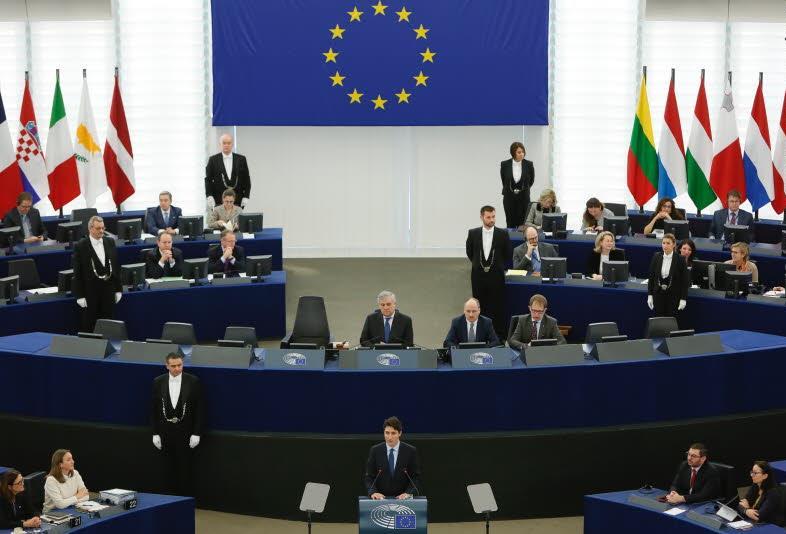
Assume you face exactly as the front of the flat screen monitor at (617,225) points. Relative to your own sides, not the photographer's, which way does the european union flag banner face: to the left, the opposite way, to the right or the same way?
the opposite way

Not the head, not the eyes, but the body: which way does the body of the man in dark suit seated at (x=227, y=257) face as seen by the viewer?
toward the camera

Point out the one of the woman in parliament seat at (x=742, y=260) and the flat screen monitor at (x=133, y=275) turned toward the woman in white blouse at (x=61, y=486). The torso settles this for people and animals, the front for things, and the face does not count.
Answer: the woman in parliament seat

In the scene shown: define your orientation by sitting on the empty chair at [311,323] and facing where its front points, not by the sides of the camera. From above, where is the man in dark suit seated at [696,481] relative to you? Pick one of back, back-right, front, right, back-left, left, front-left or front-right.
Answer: front-left

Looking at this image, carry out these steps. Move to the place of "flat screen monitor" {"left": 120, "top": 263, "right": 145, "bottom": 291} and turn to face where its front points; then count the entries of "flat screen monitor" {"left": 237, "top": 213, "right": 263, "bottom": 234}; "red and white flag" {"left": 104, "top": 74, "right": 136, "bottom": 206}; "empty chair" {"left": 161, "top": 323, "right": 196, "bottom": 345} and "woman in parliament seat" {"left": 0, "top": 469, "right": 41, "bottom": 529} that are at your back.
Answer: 2

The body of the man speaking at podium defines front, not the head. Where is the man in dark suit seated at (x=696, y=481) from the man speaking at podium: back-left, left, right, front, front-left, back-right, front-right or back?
left

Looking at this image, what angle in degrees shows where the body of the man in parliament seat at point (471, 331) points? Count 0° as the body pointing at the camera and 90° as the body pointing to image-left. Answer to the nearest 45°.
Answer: approximately 0°

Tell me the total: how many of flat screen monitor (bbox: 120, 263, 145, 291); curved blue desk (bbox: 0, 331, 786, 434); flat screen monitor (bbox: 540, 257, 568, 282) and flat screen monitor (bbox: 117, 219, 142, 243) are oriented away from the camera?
3

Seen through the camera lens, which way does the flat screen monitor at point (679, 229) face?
facing away from the viewer

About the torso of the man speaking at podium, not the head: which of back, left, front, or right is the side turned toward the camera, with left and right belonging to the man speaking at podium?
front

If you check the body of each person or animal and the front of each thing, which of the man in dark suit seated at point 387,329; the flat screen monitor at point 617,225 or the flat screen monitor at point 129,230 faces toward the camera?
the man in dark suit seated

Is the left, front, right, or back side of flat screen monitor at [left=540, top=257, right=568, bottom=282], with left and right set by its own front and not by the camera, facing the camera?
back

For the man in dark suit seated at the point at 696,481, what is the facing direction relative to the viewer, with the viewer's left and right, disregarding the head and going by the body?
facing the viewer and to the left of the viewer
